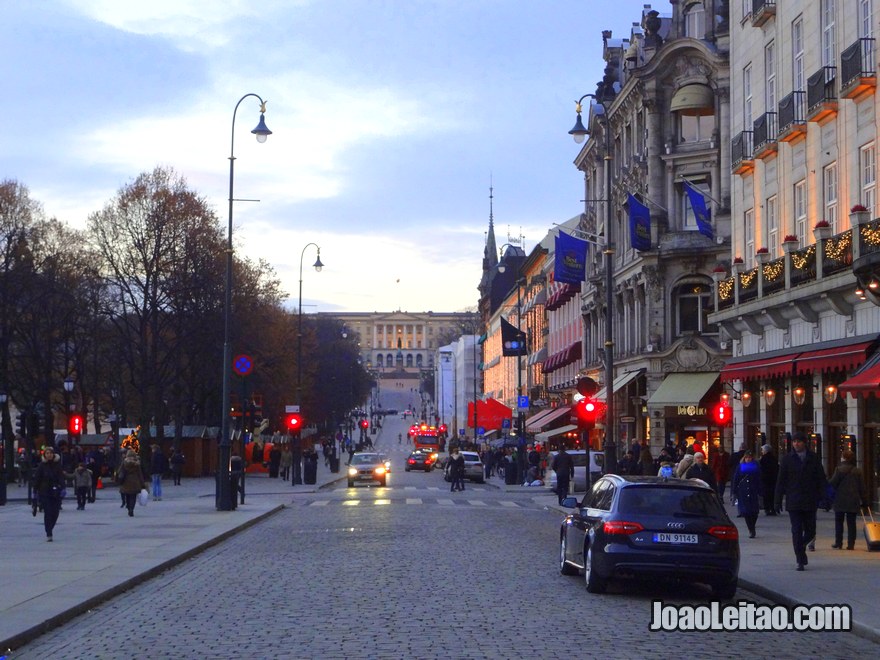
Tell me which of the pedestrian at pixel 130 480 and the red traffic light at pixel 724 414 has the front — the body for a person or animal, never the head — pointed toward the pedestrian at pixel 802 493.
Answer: the red traffic light

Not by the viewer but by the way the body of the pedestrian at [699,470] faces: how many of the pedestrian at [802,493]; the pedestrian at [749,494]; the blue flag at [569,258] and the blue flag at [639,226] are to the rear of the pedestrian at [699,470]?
2

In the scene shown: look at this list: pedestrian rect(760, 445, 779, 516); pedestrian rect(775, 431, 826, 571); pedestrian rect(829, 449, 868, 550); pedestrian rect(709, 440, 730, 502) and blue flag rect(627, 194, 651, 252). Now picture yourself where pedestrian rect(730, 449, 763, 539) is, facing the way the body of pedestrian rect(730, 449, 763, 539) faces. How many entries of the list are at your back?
3

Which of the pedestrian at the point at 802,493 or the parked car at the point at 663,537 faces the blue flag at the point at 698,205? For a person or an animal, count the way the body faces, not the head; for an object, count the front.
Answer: the parked car

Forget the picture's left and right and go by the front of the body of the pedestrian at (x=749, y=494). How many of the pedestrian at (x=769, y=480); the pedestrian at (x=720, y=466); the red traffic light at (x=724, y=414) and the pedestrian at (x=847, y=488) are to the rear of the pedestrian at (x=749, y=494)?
3

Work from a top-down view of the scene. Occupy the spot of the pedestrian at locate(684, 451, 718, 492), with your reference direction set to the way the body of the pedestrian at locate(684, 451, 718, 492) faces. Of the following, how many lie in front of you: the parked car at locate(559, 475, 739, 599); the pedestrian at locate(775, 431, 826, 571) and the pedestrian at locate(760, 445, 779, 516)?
2

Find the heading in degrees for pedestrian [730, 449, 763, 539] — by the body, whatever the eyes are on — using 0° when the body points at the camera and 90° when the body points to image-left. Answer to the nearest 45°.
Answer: approximately 0°

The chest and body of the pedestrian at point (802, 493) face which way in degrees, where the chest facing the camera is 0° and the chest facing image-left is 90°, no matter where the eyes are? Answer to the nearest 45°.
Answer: approximately 0°

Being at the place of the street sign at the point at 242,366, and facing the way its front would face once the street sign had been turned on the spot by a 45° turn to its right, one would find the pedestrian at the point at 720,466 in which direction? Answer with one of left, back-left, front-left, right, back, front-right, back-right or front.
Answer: back-left

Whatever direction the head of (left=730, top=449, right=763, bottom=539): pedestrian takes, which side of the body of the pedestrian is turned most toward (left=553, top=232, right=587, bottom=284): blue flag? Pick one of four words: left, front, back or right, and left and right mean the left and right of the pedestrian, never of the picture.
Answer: back

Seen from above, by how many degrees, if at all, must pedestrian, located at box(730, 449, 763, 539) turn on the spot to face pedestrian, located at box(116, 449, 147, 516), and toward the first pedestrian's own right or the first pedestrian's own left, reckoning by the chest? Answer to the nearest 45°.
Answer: approximately 90° to the first pedestrian's own right
